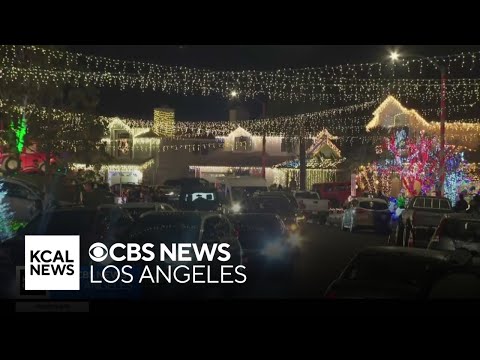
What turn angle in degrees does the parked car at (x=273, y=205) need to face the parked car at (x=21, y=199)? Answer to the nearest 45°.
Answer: approximately 90° to its right

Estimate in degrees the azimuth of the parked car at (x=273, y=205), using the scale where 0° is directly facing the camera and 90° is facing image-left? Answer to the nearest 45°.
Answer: approximately 315°

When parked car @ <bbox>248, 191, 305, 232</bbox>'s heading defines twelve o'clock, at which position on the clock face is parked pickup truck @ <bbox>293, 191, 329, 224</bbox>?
parked pickup truck @ <bbox>293, 191, 329, 224</bbox> is roughly at 8 o'clock from parked car @ <bbox>248, 191, 305, 232</bbox>.

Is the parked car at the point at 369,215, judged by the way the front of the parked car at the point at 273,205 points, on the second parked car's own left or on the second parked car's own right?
on the second parked car's own left

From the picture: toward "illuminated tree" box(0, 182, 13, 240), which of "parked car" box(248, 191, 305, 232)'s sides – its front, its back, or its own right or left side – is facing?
right

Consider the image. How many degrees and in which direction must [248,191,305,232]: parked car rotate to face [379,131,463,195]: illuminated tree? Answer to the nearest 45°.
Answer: approximately 90° to its left

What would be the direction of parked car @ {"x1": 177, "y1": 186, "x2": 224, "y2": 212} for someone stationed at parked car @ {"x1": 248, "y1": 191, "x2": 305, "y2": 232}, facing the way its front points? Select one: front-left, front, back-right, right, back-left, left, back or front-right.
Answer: back-right

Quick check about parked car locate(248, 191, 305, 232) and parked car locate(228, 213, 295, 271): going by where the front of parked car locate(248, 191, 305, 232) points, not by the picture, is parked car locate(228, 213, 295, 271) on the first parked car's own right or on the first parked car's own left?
on the first parked car's own right

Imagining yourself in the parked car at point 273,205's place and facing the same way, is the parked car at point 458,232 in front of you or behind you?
in front
